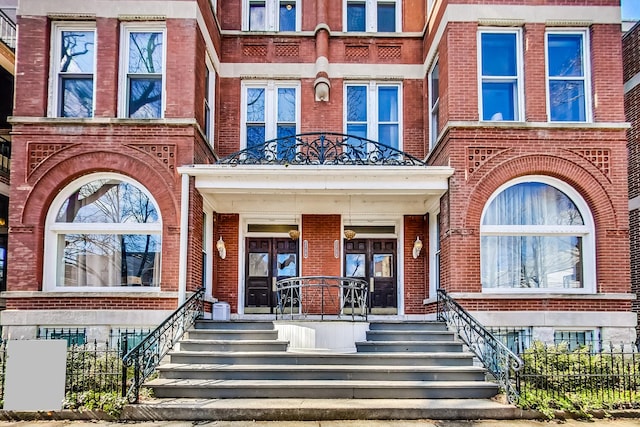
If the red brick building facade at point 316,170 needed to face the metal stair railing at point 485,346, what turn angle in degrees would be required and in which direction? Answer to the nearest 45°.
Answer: approximately 45° to its left

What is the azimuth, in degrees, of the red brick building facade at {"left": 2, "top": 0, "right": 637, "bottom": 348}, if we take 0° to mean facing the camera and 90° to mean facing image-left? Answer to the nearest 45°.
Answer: approximately 0°

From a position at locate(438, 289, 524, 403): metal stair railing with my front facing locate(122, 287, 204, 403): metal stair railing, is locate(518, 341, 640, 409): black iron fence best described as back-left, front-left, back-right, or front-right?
back-left

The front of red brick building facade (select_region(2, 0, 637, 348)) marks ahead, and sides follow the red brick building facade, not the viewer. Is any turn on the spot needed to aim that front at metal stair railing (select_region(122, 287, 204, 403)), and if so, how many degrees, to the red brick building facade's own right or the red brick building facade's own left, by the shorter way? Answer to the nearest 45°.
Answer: approximately 45° to the red brick building facade's own right

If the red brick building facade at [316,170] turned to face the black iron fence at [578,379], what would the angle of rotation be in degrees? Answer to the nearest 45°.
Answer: approximately 45° to its left
